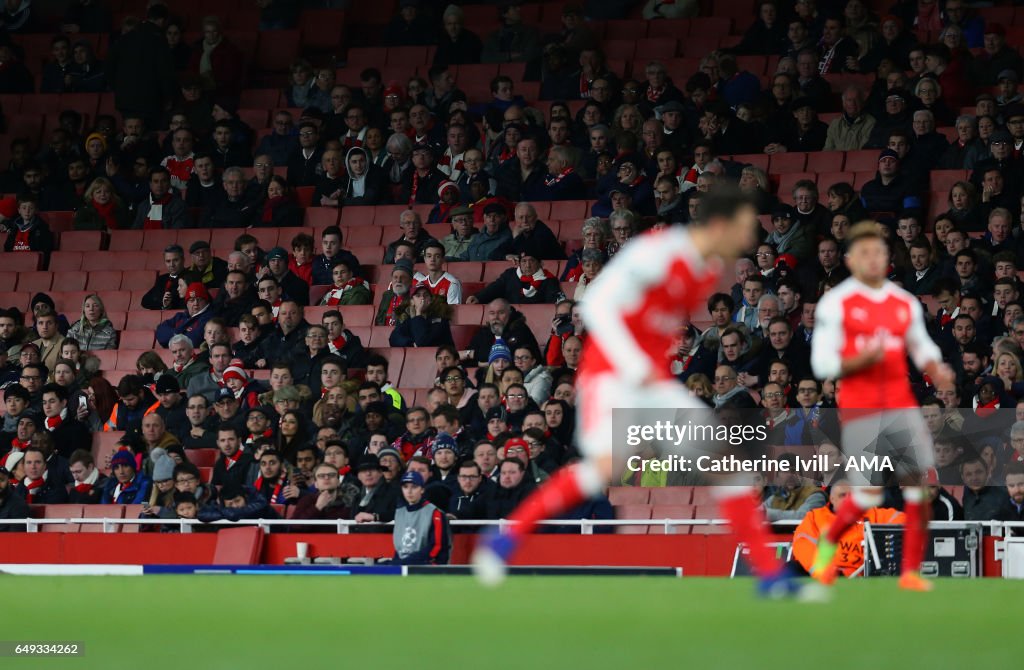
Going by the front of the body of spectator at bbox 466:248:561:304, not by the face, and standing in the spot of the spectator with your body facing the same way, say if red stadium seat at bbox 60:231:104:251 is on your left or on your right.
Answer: on your right

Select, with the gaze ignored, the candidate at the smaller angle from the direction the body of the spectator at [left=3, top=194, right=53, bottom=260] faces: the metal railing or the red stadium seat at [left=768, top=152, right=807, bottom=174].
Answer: the metal railing

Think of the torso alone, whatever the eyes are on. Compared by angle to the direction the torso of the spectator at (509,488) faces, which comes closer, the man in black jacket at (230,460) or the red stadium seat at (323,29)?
the man in black jacket

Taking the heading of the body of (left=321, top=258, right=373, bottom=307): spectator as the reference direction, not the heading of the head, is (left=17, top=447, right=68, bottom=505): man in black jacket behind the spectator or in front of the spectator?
in front

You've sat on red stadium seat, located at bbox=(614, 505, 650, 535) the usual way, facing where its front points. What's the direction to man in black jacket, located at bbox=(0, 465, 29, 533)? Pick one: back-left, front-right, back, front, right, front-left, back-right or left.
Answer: right

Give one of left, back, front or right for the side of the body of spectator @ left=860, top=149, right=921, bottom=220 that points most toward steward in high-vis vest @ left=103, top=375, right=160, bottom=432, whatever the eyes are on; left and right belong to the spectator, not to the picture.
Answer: right

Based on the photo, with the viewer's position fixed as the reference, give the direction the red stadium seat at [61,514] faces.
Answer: facing the viewer

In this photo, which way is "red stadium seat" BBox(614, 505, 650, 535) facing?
toward the camera

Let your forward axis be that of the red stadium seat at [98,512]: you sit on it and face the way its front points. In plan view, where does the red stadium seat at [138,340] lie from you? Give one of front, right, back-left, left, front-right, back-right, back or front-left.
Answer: back

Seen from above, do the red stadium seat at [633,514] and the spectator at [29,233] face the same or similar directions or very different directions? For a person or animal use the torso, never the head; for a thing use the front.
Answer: same or similar directions

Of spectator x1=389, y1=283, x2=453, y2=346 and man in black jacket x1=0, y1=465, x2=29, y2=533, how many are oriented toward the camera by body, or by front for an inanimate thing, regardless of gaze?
2

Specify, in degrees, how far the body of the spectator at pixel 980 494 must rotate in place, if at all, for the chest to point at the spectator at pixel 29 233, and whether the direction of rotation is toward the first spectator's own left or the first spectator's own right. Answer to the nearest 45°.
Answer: approximately 90° to the first spectator's own right

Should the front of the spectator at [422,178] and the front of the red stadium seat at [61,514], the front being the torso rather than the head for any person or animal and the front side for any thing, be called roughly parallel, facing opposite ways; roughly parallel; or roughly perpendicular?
roughly parallel

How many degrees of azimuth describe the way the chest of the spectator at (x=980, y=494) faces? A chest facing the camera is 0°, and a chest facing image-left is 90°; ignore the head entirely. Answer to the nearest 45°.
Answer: approximately 0°

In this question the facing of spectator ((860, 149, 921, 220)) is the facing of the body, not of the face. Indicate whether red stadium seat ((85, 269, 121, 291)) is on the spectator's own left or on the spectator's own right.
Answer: on the spectator's own right

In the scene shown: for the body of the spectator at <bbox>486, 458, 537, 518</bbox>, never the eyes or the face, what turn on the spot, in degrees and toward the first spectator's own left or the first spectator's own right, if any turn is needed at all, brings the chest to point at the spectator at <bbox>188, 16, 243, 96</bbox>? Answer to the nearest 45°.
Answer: approximately 180°

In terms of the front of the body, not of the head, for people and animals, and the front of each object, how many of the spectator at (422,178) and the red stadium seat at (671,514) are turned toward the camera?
2

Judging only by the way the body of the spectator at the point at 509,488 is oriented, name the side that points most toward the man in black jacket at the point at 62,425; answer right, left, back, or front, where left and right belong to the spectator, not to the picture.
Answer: right
